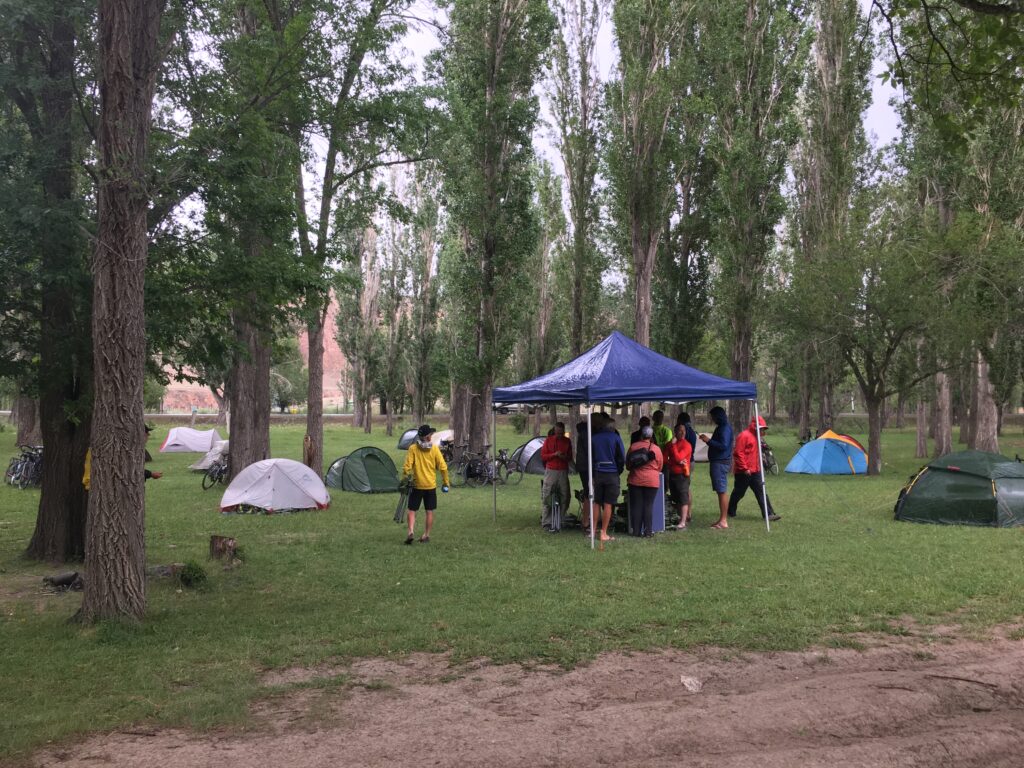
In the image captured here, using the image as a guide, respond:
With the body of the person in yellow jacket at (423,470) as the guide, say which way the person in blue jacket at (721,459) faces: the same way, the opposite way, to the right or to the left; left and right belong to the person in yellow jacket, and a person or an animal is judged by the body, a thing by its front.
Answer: to the right

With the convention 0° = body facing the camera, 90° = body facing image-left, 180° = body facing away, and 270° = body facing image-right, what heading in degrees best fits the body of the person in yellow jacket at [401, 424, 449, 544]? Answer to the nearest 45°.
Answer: approximately 0°

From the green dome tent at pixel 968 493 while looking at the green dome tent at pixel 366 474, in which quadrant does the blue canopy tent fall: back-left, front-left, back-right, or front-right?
front-left

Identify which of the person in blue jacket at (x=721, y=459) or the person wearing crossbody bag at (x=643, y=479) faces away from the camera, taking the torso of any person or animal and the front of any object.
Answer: the person wearing crossbody bag

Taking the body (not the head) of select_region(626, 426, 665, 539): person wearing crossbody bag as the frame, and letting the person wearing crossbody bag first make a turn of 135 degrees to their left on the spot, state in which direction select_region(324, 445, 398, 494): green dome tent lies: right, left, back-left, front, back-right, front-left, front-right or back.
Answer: right

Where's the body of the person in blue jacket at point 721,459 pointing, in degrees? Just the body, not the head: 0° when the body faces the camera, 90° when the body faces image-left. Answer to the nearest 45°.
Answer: approximately 90°

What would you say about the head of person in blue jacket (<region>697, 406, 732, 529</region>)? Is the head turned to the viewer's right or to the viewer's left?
to the viewer's left

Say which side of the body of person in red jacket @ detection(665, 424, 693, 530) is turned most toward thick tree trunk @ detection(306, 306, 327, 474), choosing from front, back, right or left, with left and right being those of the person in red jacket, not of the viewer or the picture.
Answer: right

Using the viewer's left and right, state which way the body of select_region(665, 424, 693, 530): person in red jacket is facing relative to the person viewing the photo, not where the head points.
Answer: facing the viewer and to the left of the viewer

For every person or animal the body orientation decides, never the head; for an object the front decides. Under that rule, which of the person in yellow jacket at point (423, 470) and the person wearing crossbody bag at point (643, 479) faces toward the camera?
the person in yellow jacket

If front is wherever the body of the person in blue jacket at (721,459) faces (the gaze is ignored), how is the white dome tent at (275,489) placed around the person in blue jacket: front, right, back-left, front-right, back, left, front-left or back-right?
front

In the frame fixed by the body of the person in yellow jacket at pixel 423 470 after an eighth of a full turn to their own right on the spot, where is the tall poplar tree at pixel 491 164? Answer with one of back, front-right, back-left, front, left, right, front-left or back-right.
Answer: back-right

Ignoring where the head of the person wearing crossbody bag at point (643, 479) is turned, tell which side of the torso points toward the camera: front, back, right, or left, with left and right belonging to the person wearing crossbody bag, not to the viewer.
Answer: back

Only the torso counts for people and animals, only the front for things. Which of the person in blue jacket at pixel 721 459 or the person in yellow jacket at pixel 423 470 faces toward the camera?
the person in yellow jacket
